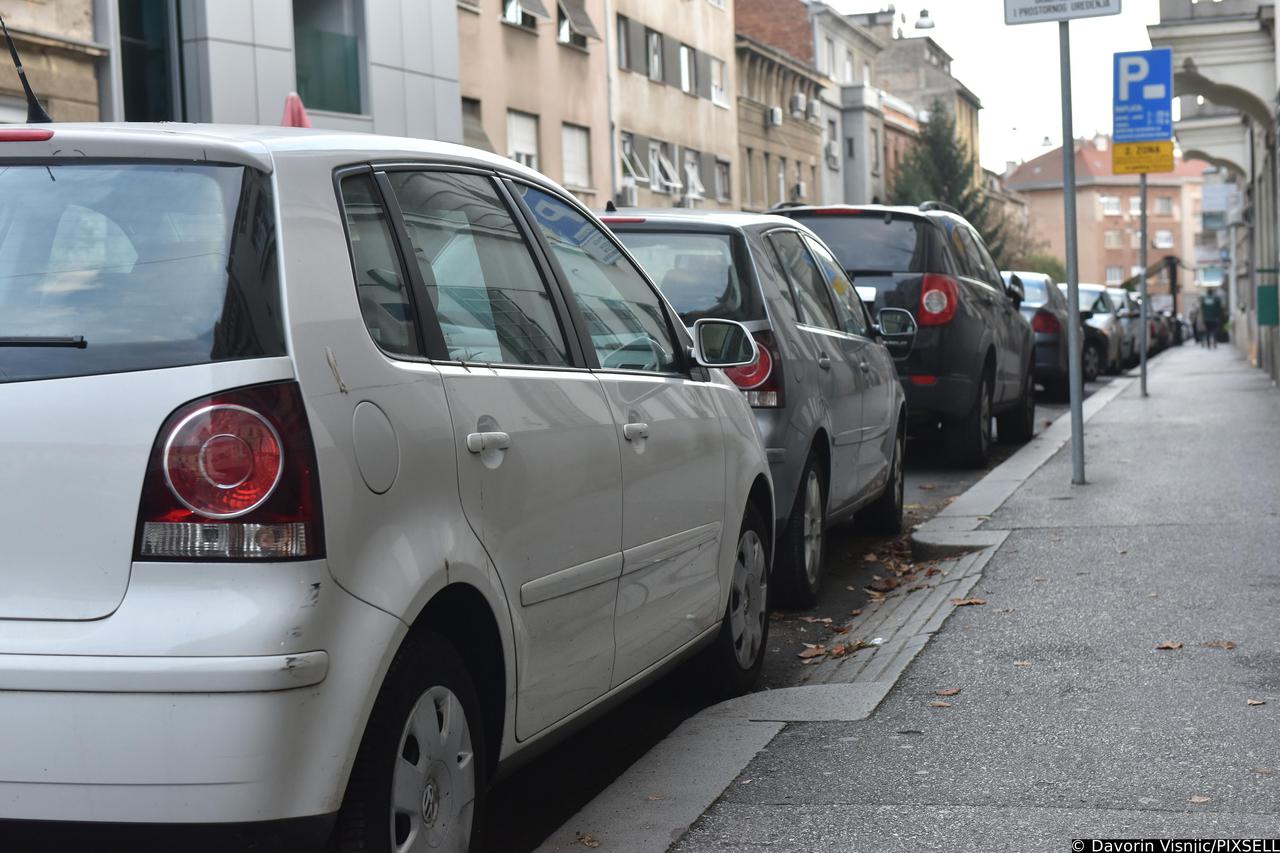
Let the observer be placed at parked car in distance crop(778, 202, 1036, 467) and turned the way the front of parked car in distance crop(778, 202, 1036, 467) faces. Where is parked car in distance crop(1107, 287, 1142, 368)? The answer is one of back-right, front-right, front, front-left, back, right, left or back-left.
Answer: front

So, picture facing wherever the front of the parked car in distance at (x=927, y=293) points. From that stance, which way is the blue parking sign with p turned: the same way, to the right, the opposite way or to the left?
the opposite way

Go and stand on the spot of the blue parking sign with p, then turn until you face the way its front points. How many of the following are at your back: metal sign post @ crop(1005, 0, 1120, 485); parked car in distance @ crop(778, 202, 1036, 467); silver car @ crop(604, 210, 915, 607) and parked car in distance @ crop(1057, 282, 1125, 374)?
1

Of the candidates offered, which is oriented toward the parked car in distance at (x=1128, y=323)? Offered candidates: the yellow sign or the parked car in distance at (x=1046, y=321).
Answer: the parked car in distance at (x=1046, y=321)

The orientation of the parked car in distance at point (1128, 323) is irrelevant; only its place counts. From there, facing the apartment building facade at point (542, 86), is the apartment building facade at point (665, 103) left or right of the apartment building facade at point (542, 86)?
right

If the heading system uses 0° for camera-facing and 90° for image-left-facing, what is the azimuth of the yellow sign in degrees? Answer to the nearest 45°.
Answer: approximately 0°

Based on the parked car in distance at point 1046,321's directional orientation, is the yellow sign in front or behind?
behind

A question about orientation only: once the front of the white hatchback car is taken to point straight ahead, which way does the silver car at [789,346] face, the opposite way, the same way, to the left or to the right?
the same way

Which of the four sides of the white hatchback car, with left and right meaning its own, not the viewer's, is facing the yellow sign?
front

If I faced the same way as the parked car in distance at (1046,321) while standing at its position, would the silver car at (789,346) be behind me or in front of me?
behind

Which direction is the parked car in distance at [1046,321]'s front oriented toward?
away from the camera

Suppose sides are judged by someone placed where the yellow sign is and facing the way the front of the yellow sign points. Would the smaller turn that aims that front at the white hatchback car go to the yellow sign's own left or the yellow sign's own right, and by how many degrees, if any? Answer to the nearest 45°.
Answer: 0° — it already faces it

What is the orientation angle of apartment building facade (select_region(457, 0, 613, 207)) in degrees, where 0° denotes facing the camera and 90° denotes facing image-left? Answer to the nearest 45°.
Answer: approximately 315°

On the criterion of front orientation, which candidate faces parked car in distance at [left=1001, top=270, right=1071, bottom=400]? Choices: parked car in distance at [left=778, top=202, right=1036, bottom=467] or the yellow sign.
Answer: parked car in distance at [left=778, top=202, right=1036, bottom=467]

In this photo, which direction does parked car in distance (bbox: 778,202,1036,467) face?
away from the camera

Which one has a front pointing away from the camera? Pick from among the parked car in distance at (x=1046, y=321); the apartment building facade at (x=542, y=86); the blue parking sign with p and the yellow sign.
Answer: the parked car in distance

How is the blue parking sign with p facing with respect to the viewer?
toward the camera

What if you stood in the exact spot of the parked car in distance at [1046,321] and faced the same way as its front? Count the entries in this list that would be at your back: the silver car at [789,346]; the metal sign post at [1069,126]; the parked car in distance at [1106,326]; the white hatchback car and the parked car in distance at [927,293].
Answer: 4

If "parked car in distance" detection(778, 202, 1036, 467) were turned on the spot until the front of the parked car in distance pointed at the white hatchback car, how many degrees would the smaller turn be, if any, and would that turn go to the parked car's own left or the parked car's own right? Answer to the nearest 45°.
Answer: approximately 180°

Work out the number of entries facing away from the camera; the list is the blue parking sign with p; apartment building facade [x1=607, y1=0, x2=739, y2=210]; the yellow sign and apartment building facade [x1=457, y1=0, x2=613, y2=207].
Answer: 0

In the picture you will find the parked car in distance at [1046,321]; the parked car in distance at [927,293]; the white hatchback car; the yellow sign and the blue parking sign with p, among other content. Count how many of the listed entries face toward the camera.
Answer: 2

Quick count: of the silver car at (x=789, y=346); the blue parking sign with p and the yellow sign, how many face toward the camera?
2

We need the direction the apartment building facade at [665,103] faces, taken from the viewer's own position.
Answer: facing the viewer and to the right of the viewer
